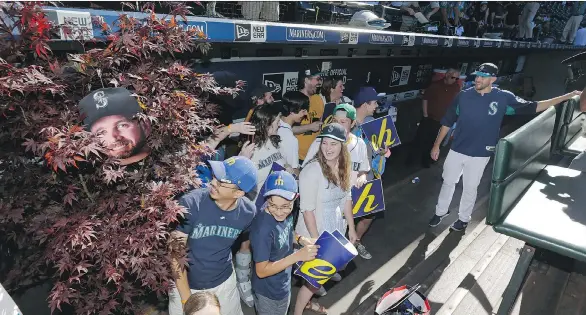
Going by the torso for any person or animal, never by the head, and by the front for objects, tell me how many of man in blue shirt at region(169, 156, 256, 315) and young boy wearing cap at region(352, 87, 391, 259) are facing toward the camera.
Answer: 1

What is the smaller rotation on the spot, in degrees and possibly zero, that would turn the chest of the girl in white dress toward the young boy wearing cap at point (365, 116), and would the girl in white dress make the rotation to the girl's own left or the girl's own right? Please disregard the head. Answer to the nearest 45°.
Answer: approximately 135° to the girl's own left

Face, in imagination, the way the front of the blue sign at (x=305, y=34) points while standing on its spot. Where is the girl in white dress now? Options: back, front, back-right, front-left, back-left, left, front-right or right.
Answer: front-right

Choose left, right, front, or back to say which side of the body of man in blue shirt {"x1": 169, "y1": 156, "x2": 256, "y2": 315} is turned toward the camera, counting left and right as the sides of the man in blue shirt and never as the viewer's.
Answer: front

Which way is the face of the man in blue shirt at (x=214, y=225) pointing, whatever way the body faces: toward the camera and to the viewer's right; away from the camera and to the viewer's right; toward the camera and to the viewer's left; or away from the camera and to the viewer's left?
toward the camera and to the viewer's left

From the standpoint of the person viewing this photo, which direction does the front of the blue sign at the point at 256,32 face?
facing the viewer and to the right of the viewer

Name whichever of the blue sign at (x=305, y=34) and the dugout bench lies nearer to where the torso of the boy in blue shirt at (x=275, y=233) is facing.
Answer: the dugout bench

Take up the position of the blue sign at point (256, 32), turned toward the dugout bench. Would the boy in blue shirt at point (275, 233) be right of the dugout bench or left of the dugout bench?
right
